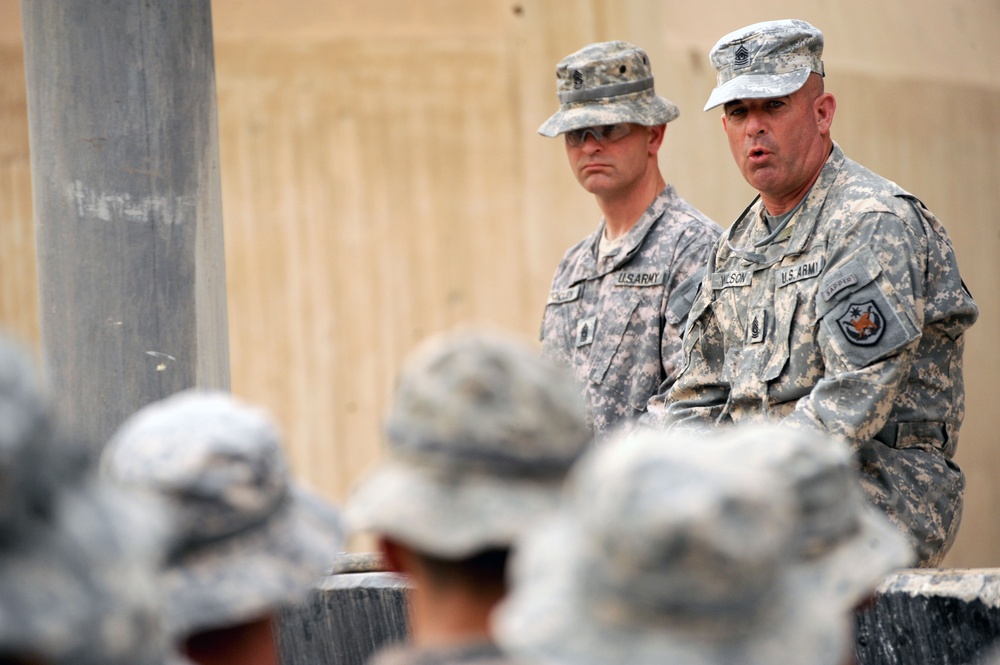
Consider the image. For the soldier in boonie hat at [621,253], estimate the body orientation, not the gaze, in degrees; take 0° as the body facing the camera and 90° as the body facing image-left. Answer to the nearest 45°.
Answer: approximately 45°

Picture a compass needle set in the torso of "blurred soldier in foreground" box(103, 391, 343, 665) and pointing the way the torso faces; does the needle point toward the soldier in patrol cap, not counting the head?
yes

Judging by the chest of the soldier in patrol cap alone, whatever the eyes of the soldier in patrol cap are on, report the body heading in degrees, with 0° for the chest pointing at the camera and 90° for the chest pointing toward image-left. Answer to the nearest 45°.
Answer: approximately 45°

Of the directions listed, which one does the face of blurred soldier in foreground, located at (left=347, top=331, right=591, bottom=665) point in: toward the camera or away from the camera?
away from the camera

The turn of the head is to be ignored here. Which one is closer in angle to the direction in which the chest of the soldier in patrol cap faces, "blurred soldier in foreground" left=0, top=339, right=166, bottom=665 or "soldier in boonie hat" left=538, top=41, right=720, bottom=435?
the blurred soldier in foreground

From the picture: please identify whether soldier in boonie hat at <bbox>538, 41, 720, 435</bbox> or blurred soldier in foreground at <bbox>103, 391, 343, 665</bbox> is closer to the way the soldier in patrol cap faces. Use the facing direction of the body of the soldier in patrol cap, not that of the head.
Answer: the blurred soldier in foreground

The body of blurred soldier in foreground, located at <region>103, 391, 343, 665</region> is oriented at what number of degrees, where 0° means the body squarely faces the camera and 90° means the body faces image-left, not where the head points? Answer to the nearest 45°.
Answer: approximately 225°
